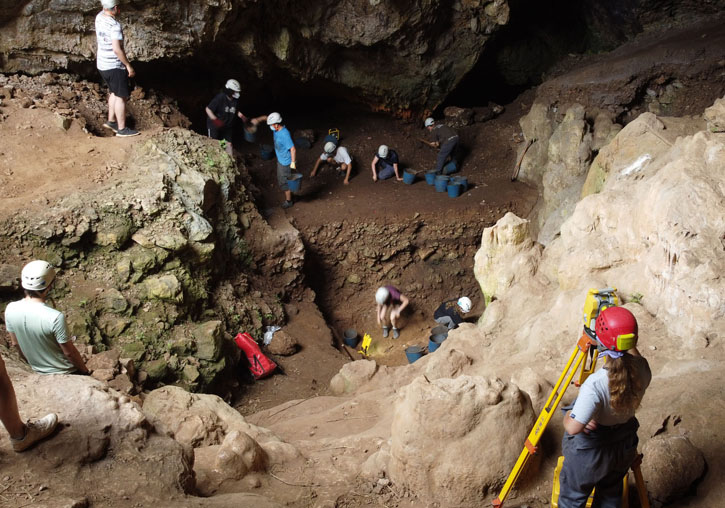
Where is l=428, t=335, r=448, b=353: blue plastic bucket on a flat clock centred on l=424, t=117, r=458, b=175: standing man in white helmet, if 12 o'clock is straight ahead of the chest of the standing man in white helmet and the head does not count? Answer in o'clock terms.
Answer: The blue plastic bucket is roughly at 9 o'clock from the standing man in white helmet.

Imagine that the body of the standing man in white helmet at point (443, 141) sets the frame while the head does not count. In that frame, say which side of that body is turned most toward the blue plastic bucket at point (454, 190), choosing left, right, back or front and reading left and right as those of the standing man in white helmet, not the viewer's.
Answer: left

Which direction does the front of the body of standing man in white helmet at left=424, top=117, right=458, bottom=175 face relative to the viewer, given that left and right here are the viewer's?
facing to the left of the viewer

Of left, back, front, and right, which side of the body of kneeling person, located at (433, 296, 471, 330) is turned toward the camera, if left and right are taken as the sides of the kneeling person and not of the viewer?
right

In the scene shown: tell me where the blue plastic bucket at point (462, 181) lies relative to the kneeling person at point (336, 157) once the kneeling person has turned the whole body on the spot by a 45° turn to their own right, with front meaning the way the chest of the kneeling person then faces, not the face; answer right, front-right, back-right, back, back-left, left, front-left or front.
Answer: back

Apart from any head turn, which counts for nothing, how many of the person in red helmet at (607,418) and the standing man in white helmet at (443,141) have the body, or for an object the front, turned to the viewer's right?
0
